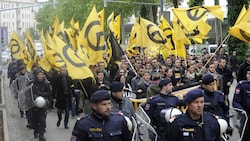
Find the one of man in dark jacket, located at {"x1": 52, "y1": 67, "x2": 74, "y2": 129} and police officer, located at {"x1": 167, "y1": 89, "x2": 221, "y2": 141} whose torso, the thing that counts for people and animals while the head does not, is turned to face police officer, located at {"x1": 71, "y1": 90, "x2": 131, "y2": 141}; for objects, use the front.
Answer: the man in dark jacket

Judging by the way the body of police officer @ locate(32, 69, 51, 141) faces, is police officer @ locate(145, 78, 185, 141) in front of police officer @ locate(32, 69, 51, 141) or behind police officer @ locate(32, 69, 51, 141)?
in front

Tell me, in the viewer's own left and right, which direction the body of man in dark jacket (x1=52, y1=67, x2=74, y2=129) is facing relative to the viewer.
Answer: facing the viewer

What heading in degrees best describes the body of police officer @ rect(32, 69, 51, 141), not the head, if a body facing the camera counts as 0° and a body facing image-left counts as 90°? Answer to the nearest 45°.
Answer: approximately 0°

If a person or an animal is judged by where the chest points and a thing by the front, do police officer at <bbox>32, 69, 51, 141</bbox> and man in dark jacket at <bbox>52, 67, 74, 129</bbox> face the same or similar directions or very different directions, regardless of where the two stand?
same or similar directions

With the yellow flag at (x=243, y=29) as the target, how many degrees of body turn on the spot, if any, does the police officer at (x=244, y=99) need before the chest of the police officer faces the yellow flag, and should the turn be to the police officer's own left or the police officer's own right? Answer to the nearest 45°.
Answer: approximately 135° to the police officer's own left

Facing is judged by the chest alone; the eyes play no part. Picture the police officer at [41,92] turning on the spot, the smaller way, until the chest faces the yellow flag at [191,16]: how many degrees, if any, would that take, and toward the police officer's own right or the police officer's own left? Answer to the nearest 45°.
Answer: approximately 135° to the police officer's own left

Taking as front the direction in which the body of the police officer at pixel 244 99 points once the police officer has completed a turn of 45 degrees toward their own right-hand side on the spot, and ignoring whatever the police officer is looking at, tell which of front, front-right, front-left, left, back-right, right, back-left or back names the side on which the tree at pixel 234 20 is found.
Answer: back

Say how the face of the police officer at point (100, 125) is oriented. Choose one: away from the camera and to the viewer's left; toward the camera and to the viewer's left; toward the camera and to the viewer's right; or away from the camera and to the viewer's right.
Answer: toward the camera and to the viewer's right

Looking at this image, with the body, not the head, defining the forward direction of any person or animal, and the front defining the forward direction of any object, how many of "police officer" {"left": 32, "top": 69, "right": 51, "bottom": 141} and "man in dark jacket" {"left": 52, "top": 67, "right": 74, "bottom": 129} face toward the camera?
2
